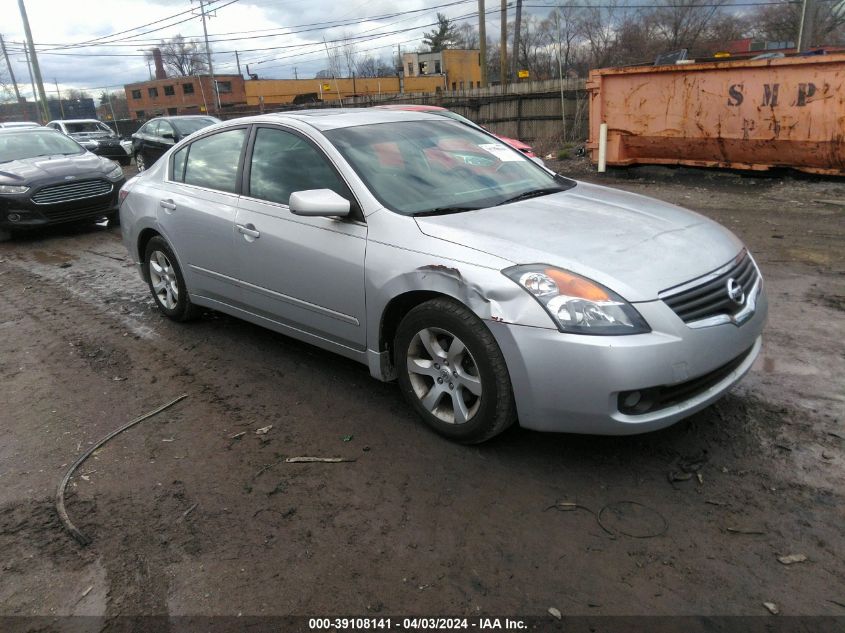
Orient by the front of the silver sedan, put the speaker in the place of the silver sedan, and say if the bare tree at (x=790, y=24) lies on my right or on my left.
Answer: on my left

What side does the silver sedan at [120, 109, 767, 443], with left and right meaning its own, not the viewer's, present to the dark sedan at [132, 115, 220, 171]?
back

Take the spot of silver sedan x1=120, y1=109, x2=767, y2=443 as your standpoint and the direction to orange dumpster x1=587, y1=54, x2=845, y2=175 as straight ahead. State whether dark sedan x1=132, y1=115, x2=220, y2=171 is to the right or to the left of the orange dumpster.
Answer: left
